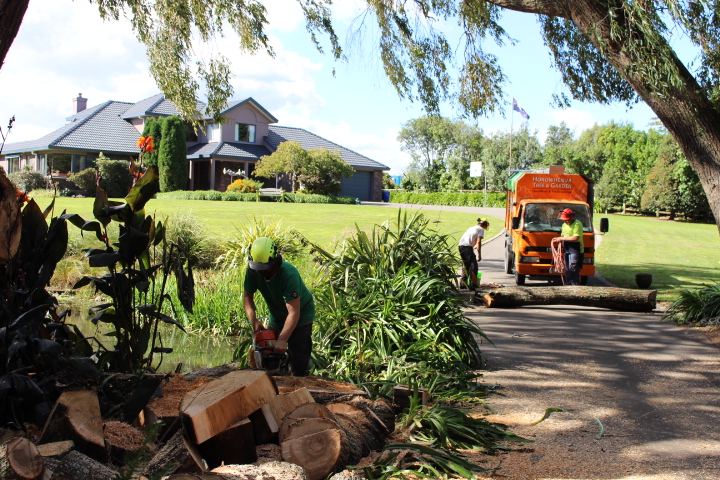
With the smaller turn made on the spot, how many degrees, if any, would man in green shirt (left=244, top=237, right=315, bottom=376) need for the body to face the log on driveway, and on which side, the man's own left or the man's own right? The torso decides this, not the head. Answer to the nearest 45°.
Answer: approximately 180°

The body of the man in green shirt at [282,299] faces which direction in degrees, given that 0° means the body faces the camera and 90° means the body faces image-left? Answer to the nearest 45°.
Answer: approximately 45°

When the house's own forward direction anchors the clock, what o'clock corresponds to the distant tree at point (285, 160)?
The distant tree is roughly at 10 o'clock from the house.

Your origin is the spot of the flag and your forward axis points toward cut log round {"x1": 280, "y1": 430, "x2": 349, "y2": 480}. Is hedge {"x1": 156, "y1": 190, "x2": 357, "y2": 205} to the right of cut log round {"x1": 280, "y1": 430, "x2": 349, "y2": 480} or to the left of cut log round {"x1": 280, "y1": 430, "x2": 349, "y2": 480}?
right

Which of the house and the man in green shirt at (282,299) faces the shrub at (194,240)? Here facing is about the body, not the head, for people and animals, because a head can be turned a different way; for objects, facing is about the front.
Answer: the house

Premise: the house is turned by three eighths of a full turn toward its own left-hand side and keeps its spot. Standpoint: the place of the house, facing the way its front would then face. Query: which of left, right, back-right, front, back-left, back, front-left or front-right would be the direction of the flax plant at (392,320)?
back-right

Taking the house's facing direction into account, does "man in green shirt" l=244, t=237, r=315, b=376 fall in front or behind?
in front

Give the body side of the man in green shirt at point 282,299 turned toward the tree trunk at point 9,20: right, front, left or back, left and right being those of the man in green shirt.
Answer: front

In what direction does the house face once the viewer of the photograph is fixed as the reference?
facing the viewer

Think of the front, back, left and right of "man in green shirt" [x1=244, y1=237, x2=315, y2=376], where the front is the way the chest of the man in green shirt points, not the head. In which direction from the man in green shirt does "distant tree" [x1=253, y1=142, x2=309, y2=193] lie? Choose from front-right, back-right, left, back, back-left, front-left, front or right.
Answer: back-right

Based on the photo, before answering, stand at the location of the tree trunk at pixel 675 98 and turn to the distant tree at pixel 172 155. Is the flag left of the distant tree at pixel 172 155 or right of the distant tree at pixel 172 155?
right

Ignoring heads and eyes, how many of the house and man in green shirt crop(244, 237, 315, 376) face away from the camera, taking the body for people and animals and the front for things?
0

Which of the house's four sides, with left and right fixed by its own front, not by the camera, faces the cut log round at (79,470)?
front

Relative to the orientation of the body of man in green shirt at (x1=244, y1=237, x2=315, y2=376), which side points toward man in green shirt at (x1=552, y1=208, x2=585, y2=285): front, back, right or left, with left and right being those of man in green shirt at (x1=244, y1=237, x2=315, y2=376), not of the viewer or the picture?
back
